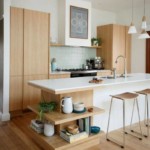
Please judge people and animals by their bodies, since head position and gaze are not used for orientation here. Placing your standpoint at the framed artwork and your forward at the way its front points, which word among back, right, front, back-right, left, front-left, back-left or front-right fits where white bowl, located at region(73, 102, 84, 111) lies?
front-right

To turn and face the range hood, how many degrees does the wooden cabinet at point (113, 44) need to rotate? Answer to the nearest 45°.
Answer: approximately 90° to its right

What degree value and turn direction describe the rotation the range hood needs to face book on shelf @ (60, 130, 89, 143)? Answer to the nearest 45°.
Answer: approximately 45° to its right

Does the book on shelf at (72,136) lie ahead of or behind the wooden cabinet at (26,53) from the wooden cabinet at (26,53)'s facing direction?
ahead

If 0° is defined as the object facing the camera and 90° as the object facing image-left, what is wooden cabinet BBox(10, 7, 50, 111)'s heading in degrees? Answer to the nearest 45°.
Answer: approximately 315°

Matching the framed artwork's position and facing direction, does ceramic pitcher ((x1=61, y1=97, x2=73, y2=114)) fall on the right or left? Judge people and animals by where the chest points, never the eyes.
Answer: on its right

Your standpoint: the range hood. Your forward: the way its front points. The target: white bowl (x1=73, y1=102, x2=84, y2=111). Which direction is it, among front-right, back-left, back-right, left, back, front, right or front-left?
front-right

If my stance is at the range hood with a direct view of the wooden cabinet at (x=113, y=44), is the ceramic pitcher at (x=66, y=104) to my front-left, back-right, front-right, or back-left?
back-right

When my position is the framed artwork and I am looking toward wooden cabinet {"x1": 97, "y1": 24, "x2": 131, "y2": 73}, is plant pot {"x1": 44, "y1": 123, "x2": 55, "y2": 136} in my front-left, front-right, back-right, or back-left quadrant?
back-right

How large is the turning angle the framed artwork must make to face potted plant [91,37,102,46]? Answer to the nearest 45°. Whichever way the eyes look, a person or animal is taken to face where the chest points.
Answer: approximately 90° to its left

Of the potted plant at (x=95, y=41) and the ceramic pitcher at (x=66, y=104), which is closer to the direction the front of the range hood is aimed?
the ceramic pitcher

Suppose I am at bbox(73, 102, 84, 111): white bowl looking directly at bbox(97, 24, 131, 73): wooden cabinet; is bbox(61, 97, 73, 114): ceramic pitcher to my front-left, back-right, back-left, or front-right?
back-left
